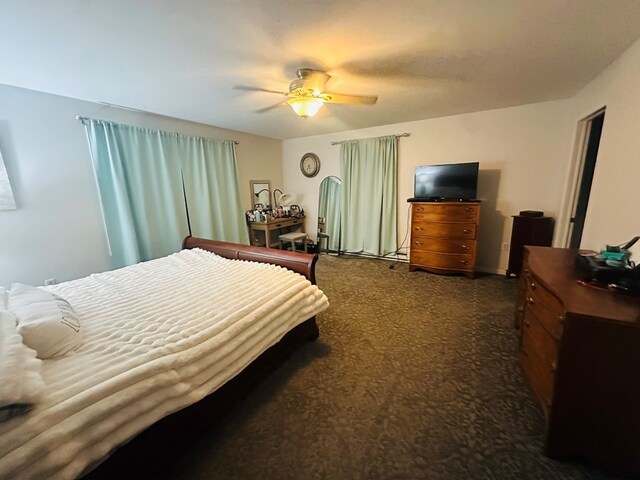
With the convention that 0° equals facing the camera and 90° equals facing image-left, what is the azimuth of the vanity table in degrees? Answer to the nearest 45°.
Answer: approximately 315°

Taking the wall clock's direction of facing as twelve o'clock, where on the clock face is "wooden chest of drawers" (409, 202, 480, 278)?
The wooden chest of drawers is roughly at 9 o'clock from the wall clock.

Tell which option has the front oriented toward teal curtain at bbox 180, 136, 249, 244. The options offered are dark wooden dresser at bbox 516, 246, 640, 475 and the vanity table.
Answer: the dark wooden dresser

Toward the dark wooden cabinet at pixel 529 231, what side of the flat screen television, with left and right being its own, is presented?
left

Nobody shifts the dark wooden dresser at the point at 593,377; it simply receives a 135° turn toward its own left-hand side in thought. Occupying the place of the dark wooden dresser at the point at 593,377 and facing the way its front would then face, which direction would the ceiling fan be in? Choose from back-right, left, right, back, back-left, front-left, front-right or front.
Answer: back-right

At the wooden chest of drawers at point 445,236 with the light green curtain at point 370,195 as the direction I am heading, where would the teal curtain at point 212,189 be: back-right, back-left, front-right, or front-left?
front-left

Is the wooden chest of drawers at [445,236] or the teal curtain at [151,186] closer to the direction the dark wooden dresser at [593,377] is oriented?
the teal curtain

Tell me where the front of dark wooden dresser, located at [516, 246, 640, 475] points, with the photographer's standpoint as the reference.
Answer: facing to the left of the viewer

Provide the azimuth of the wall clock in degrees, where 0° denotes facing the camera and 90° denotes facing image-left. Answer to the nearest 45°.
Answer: approximately 45°

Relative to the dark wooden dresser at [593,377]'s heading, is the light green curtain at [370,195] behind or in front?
in front

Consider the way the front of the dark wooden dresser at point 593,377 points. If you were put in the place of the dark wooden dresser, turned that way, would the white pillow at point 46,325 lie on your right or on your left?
on your left

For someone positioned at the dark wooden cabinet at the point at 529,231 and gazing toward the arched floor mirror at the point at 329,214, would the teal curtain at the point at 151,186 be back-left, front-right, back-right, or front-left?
front-left

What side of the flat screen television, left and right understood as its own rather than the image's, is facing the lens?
front

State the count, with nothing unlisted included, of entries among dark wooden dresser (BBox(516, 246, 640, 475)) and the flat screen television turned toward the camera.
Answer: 1

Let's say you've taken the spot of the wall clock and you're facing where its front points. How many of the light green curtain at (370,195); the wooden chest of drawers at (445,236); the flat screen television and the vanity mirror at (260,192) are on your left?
3

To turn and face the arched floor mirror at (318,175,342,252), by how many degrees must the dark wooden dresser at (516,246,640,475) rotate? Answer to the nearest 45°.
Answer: approximately 45° to its right
